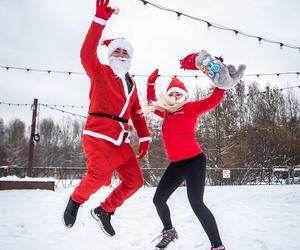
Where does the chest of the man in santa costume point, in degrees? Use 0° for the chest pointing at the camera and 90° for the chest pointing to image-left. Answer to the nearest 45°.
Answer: approximately 315°
